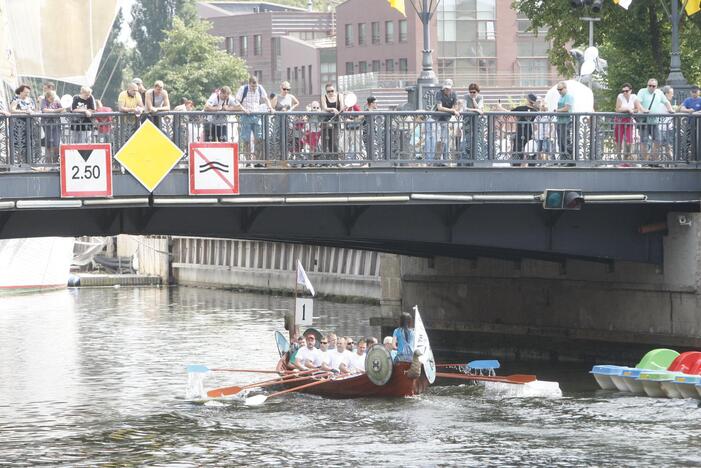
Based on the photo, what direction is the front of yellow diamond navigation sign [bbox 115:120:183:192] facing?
toward the camera

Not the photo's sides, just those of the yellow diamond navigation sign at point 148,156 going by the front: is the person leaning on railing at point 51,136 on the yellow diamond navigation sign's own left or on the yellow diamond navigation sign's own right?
on the yellow diamond navigation sign's own right

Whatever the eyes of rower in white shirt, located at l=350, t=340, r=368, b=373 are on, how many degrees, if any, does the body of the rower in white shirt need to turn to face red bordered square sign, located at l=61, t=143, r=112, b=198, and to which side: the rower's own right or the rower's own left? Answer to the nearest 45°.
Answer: approximately 90° to the rower's own right

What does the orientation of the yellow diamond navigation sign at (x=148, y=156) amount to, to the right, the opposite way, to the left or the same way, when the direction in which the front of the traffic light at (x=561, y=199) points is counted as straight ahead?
the same way

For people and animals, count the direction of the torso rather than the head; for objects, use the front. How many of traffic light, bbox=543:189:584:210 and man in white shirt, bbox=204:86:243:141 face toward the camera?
2

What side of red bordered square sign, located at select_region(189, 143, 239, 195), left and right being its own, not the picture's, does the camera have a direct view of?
front

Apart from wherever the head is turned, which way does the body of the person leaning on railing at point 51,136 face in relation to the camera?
toward the camera

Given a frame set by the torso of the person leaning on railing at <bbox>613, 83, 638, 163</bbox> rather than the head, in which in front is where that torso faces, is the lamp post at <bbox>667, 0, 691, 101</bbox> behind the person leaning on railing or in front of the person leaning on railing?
behind

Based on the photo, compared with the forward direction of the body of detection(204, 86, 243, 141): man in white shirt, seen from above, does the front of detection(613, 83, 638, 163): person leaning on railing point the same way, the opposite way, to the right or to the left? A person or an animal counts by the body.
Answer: the same way
